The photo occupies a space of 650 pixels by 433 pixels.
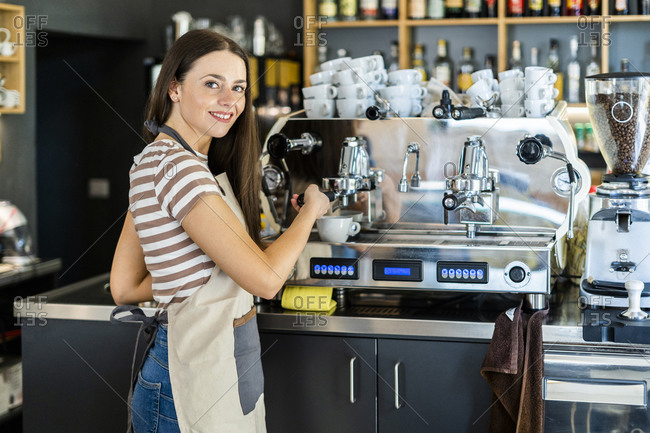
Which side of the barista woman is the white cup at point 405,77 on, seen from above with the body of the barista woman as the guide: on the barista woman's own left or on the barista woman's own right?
on the barista woman's own left

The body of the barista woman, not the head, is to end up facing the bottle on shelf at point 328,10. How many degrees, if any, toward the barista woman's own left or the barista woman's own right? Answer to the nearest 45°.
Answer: approximately 90° to the barista woman's own left

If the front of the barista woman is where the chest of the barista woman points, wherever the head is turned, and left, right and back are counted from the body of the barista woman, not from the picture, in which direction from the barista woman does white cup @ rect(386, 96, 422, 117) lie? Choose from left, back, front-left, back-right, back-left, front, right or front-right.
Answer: front-left

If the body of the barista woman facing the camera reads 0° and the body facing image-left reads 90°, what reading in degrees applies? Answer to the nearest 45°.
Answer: approximately 270°

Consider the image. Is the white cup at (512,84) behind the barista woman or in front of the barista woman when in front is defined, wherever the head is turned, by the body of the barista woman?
in front

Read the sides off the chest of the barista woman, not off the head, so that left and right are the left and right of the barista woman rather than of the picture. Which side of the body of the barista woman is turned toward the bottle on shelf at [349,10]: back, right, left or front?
left

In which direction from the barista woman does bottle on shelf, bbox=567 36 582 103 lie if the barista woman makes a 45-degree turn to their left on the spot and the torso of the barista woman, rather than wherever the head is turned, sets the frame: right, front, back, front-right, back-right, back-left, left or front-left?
front

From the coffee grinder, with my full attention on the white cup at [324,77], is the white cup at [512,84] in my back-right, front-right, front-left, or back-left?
front-right

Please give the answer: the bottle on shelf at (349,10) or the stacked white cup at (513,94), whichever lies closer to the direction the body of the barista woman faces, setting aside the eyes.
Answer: the stacked white cup

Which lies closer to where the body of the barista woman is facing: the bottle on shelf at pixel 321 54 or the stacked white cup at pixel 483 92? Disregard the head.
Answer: the stacked white cup

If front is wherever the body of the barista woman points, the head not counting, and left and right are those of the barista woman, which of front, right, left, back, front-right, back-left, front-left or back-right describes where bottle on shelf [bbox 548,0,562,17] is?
front-left

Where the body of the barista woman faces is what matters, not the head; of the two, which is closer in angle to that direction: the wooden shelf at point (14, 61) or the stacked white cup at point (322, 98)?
the stacked white cup
